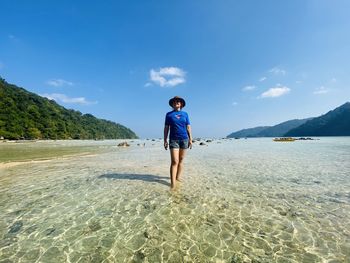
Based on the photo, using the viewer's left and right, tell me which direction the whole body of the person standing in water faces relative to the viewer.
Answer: facing the viewer
